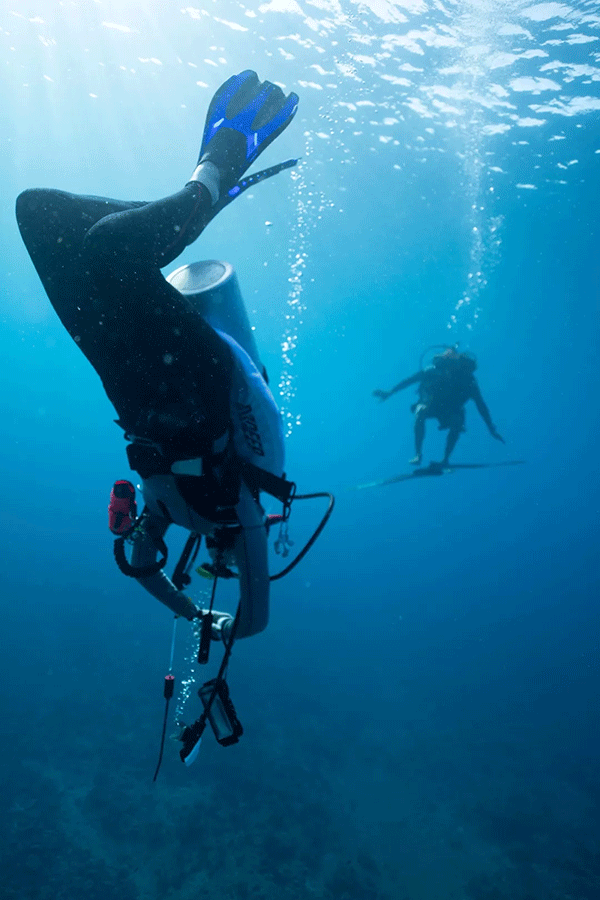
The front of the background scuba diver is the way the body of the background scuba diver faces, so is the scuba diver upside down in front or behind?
in front

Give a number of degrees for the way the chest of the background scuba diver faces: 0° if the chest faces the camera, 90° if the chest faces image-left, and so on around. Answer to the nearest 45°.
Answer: approximately 0°
